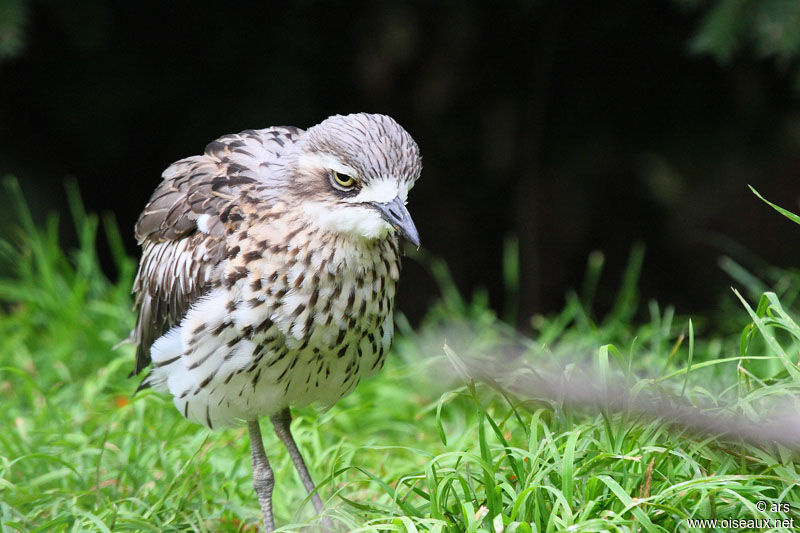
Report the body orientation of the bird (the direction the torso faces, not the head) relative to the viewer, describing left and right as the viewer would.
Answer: facing the viewer and to the right of the viewer
